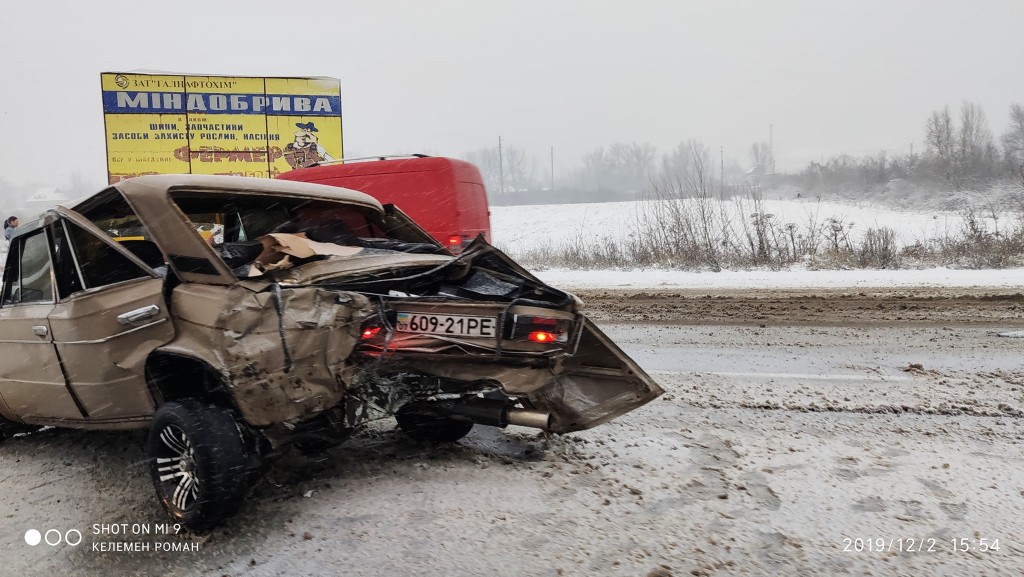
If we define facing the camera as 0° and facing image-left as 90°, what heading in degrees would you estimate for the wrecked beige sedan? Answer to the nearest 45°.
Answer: approximately 135°

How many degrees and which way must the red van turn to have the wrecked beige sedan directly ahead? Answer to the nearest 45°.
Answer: approximately 135° to its left

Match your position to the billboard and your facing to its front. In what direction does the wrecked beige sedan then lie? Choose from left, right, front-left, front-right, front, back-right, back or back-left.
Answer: front

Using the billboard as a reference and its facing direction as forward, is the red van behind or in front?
in front

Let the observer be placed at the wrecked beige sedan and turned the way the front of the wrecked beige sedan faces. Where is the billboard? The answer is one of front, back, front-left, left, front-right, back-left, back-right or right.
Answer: front-right

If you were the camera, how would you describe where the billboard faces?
facing the viewer

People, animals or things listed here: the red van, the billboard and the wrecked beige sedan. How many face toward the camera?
1

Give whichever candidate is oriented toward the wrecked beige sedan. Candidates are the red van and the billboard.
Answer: the billboard

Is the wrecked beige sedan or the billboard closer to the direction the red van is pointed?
the billboard

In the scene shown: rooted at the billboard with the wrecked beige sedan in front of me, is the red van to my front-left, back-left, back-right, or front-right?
front-left

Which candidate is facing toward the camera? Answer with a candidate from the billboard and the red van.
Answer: the billboard

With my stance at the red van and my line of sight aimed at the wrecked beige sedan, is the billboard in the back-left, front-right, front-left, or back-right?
back-right

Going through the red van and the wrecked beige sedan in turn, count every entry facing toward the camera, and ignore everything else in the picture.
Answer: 0

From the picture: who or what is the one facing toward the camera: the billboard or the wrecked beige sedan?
the billboard

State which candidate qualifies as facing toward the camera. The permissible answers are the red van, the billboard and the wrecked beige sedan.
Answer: the billboard

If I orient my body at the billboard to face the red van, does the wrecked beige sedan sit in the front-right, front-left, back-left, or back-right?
front-right

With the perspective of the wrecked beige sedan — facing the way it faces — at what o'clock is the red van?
The red van is roughly at 2 o'clock from the wrecked beige sedan.

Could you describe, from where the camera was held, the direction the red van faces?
facing away from the viewer and to the left of the viewer
